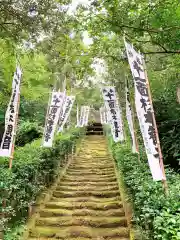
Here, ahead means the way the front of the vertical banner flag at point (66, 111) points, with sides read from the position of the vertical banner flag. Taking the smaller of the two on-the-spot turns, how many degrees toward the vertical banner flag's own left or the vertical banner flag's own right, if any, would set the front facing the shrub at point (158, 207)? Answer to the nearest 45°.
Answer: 0° — it already faces it

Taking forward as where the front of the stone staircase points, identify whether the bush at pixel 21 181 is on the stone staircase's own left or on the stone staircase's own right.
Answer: on the stone staircase's own right
